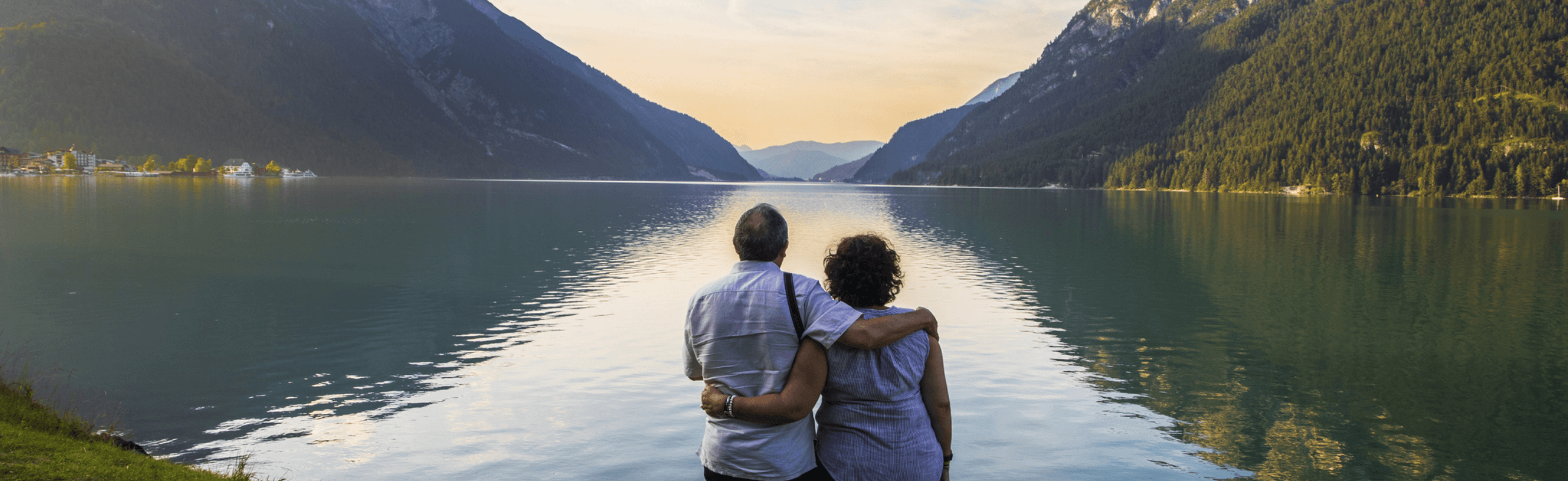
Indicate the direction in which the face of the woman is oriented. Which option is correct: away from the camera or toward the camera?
away from the camera

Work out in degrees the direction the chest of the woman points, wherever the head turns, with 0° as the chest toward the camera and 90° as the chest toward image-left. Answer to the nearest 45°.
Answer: approximately 180°
